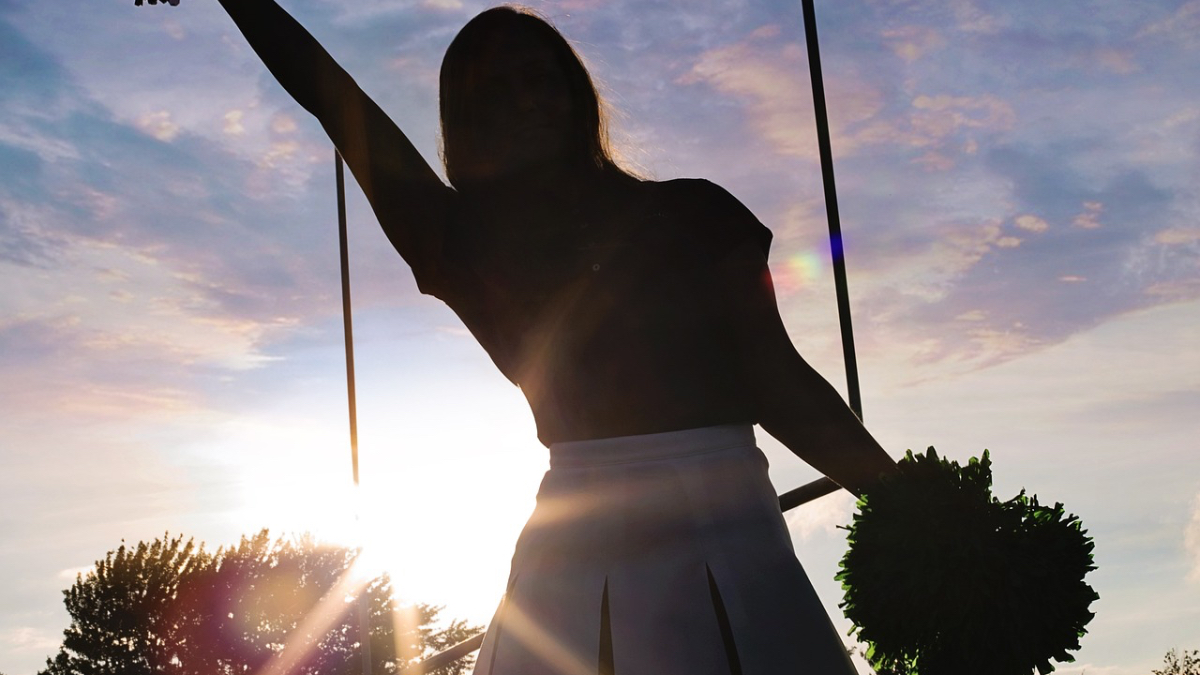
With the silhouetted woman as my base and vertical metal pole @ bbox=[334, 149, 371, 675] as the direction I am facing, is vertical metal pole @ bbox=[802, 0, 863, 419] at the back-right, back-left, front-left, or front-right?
front-right
